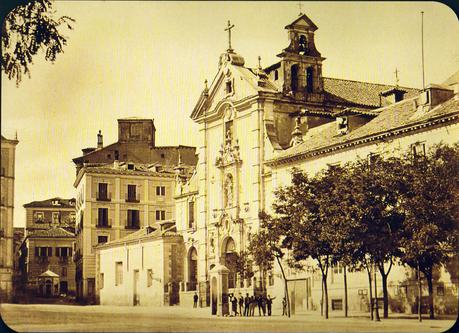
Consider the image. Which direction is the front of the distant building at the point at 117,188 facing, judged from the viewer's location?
facing the viewer

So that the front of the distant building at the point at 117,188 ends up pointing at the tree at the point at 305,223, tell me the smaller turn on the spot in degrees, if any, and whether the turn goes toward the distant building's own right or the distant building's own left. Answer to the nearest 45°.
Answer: approximately 90° to the distant building's own left

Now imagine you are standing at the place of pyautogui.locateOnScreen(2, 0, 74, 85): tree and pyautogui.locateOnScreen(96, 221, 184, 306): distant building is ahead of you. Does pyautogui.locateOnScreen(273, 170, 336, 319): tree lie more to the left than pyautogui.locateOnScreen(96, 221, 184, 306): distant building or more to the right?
right

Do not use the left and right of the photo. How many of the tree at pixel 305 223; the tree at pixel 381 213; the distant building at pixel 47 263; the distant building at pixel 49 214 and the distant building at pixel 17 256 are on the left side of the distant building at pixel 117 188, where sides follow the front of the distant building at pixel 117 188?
2

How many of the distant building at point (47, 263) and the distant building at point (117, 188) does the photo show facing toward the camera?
2

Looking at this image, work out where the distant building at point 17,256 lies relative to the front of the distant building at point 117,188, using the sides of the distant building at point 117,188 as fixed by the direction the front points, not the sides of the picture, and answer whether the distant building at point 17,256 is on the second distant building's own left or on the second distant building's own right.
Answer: on the second distant building's own right

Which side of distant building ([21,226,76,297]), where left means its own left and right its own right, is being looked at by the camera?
front

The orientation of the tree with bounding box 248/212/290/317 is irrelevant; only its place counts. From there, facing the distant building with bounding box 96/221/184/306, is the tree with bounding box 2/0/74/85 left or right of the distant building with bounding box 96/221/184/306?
left
